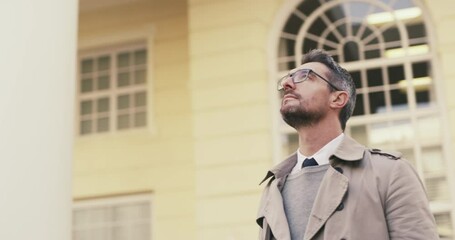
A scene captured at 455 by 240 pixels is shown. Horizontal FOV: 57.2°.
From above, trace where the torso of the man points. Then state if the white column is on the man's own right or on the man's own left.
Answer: on the man's own right

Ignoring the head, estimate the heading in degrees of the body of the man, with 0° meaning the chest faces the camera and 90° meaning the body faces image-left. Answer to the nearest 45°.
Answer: approximately 45°

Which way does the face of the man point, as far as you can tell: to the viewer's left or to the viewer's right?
to the viewer's left
